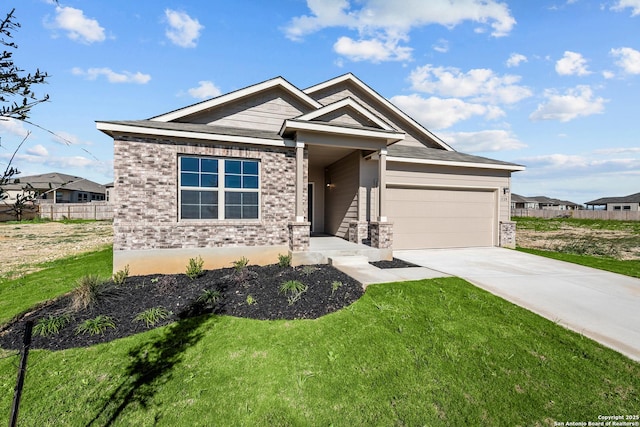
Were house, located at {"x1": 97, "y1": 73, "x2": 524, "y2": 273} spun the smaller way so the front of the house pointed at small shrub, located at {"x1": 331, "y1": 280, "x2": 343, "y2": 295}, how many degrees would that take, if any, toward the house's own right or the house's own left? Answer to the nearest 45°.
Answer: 0° — it already faces it

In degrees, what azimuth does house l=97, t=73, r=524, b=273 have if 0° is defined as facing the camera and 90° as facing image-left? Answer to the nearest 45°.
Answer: approximately 315°

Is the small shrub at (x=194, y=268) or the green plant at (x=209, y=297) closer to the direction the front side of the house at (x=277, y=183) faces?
the green plant

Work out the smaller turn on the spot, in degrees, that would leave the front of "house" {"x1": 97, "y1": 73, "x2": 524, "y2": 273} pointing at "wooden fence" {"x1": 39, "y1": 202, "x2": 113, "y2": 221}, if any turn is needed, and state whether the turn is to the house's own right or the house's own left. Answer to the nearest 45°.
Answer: approximately 180°

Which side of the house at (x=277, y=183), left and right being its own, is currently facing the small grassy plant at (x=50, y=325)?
front

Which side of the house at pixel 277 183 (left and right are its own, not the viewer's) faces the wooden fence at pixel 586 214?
left

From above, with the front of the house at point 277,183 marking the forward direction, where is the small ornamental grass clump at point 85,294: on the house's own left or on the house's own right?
on the house's own right

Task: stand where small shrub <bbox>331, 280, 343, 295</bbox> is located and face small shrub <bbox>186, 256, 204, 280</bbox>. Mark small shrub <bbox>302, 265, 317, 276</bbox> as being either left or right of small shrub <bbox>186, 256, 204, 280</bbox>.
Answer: right

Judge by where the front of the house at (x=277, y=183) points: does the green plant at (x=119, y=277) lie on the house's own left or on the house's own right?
on the house's own right

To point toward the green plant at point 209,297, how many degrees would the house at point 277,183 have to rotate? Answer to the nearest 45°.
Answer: approximately 45° to its right
